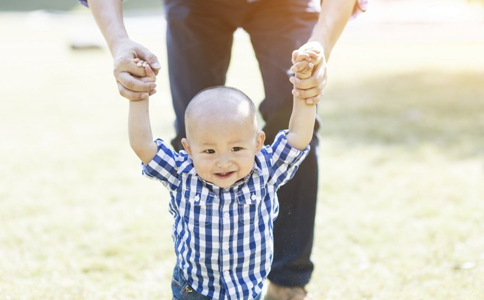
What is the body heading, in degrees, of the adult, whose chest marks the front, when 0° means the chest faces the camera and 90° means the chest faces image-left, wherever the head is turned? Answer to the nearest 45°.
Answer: approximately 0°
